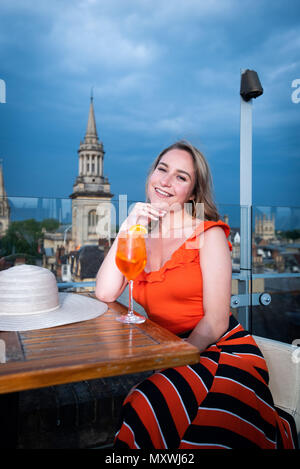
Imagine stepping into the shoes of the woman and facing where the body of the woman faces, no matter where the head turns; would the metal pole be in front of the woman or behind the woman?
behind

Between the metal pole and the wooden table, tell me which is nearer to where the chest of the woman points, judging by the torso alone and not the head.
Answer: the wooden table

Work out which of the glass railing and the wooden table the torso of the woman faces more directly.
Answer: the wooden table

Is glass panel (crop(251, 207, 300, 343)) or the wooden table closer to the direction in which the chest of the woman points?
the wooden table
